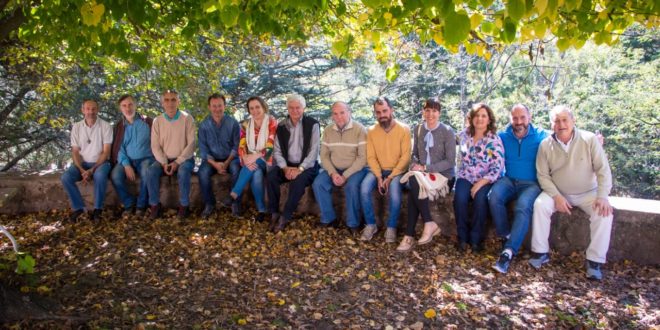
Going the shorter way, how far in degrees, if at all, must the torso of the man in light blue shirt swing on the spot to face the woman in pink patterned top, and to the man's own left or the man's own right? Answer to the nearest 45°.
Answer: approximately 45° to the man's own left

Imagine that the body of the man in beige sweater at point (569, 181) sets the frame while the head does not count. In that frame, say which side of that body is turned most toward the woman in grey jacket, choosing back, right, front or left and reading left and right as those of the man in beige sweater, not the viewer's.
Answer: right

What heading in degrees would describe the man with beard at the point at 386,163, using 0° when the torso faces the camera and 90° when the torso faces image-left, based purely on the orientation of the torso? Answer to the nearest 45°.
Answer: approximately 0°

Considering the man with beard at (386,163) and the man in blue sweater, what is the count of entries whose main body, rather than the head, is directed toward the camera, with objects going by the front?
2

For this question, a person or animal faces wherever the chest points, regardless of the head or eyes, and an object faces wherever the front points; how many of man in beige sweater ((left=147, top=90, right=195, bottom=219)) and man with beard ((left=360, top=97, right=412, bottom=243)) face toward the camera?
2

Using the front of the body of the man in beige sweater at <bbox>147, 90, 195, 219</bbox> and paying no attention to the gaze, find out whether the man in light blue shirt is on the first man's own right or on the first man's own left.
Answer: on the first man's own right

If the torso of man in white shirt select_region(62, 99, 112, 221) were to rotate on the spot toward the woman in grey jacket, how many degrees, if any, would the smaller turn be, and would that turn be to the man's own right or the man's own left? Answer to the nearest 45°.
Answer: approximately 45° to the man's own left

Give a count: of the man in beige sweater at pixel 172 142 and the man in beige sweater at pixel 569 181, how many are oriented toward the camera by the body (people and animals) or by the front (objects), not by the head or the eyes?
2

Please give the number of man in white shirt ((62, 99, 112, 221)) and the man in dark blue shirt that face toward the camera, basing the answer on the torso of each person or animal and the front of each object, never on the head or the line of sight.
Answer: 2

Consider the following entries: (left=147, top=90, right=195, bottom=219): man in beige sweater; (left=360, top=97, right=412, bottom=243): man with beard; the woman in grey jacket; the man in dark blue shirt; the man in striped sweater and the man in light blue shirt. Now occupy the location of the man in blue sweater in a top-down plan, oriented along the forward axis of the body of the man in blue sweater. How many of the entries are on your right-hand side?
6
